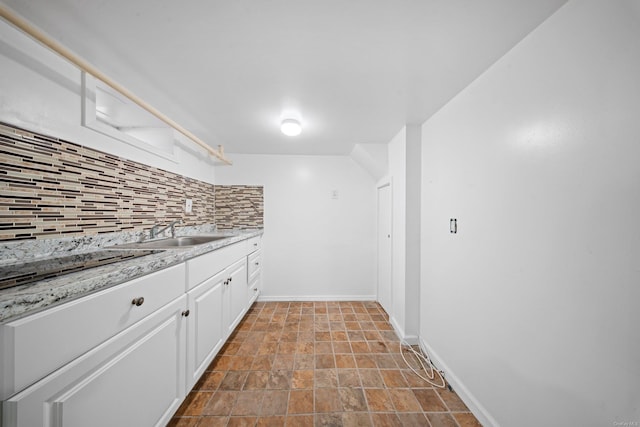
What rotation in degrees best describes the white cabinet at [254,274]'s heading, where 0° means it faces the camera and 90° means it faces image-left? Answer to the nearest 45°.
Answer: approximately 270°

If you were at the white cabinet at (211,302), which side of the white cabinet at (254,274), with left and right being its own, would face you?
right

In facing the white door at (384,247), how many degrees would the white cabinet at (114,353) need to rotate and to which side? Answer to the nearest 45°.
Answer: approximately 45° to its left

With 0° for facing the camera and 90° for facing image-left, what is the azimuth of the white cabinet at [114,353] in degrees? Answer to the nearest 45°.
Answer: approximately 315°
